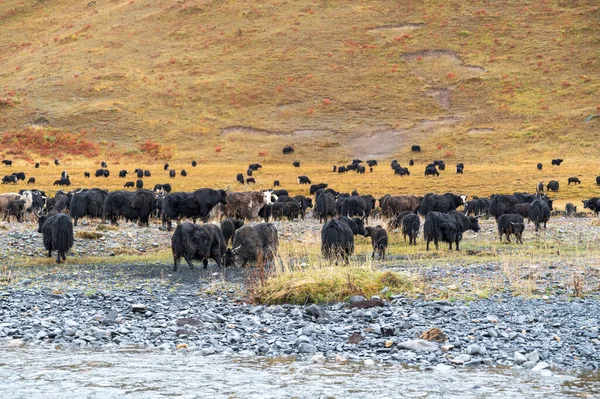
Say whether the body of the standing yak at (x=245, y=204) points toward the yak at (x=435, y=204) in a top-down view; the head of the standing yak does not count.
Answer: yes

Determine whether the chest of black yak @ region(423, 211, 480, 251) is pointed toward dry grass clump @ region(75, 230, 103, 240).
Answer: no

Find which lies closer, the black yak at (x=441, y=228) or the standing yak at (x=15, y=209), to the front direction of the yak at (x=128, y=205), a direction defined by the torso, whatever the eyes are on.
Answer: the black yak

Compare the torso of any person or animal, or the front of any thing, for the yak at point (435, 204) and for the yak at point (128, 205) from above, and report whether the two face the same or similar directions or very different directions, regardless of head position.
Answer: same or similar directions

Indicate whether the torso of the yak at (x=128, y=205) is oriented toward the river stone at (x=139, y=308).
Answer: no

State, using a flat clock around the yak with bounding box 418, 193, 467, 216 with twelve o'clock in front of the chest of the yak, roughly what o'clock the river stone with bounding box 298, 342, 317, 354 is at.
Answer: The river stone is roughly at 3 o'clock from the yak.

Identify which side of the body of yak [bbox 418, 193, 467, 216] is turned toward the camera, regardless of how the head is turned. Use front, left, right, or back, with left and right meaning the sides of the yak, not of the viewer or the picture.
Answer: right

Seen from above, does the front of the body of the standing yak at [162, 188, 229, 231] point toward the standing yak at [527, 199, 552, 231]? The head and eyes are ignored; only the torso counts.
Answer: yes

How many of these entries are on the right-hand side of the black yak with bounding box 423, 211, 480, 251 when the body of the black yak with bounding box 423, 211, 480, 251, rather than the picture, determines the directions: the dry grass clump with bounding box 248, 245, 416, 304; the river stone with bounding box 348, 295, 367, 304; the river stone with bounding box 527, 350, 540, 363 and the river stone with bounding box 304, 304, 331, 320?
4

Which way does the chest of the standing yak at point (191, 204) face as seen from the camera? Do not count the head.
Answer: to the viewer's right

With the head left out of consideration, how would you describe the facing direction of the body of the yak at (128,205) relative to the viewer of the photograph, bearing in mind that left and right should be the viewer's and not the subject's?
facing to the right of the viewer
